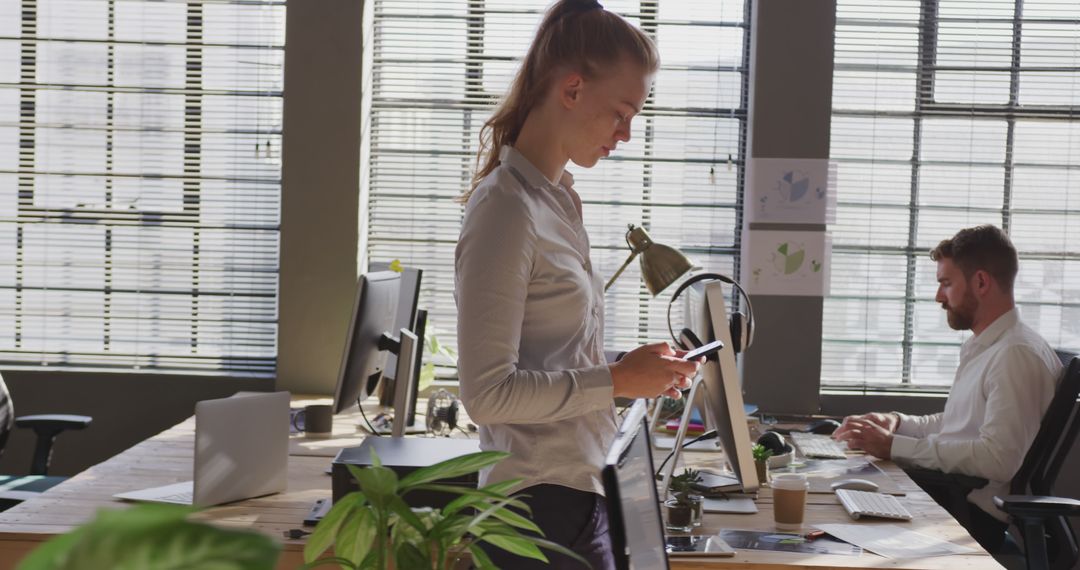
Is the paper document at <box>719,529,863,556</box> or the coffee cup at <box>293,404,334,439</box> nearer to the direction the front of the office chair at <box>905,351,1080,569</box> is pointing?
the coffee cup

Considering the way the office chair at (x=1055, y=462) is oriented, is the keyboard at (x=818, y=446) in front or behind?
in front

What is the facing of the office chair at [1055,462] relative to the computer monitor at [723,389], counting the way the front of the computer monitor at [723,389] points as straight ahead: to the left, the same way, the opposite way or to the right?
the opposite way

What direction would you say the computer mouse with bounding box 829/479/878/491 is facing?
to the viewer's left

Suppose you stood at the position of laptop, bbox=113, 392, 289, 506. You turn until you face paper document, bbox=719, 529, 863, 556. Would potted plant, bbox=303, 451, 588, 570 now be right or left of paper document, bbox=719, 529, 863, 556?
right

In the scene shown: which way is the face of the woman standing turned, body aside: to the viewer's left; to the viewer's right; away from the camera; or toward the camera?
to the viewer's right

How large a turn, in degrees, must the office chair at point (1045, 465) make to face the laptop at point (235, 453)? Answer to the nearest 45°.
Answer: approximately 45° to its left

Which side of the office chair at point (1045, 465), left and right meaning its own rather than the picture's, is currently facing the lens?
left

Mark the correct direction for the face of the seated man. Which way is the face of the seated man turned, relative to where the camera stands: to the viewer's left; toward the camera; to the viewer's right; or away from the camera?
to the viewer's left

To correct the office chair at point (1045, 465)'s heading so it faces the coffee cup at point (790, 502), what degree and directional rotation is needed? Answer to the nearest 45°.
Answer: approximately 45° to its left

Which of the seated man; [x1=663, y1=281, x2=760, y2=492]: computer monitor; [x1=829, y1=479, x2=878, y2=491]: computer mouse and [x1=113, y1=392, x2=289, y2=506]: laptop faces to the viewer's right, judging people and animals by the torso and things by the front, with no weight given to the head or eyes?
the computer monitor

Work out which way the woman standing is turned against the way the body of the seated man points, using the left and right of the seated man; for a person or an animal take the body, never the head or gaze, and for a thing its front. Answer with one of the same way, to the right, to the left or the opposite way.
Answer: the opposite way

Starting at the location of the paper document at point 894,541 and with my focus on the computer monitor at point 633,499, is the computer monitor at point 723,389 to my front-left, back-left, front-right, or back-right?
front-right

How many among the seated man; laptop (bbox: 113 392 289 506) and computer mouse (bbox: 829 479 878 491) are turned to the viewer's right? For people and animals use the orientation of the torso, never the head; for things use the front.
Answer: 0

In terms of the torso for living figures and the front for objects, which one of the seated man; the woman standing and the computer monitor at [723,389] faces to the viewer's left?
the seated man

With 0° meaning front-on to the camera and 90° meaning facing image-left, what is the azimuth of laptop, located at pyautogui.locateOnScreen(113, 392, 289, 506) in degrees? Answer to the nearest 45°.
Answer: approximately 135°

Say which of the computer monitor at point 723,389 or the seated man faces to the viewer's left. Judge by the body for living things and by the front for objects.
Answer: the seated man
